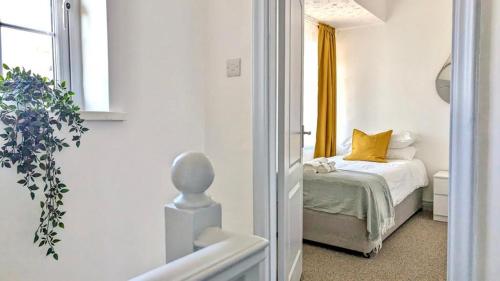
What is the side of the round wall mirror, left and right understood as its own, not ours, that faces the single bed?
front

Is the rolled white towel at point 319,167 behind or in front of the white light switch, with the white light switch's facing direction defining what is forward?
behind

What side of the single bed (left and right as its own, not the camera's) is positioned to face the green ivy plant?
front

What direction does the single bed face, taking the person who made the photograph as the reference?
facing the viewer and to the left of the viewer

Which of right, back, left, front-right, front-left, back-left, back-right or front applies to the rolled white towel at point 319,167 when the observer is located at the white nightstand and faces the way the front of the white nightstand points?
front-right

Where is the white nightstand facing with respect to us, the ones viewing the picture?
facing the viewer

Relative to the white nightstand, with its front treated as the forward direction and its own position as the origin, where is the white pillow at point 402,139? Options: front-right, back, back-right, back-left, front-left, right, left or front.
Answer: back-right

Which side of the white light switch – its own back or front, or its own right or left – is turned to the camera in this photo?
front
